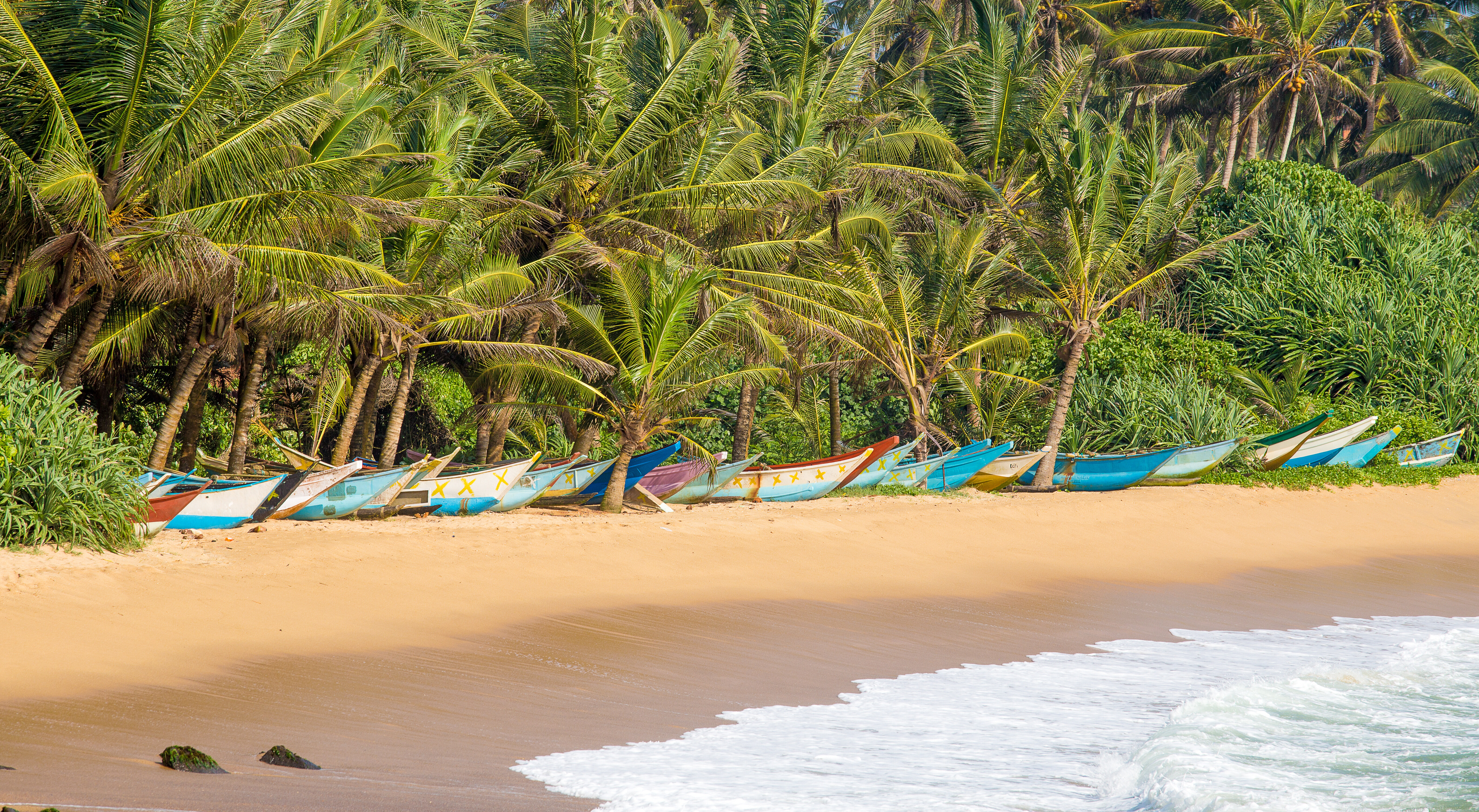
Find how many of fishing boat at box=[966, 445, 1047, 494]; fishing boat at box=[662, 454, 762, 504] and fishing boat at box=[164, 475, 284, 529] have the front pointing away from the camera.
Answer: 0

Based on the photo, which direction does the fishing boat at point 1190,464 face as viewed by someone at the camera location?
facing the viewer and to the right of the viewer

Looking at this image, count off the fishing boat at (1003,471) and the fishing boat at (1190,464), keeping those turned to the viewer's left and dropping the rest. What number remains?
0

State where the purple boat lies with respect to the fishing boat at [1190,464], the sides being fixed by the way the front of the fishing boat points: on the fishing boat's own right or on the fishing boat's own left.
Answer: on the fishing boat's own right
